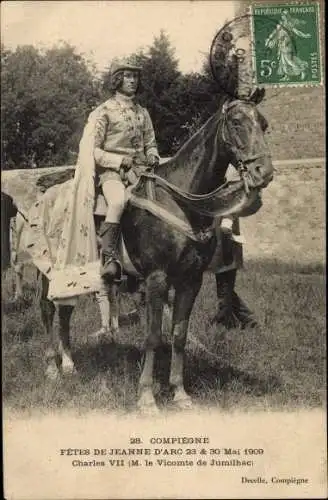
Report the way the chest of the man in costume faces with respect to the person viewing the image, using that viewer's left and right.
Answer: facing the viewer and to the right of the viewer

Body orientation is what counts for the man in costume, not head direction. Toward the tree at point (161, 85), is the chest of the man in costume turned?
no

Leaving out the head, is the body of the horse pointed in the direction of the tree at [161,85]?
no

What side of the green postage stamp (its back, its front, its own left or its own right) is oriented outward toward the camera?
front
